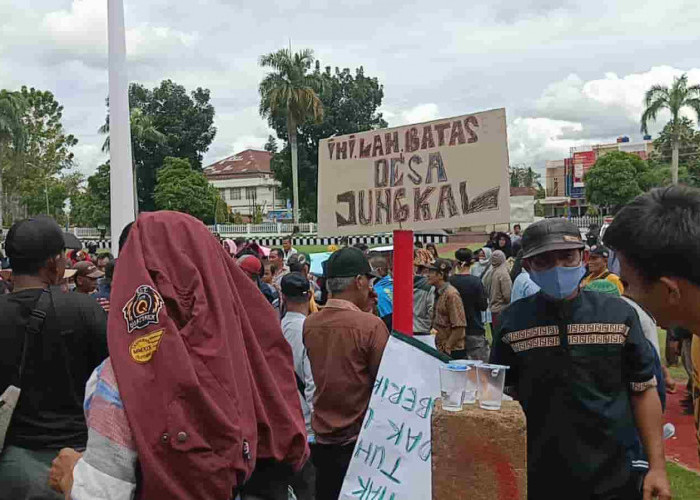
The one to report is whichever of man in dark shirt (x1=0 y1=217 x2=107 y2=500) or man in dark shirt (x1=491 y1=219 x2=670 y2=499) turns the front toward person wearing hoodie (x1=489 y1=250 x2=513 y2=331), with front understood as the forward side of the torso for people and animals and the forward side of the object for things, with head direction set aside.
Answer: man in dark shirt (x1=0 y1=217 x2=107 y2=500)

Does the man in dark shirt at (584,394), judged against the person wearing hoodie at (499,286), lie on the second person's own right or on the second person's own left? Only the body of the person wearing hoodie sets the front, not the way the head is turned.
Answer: on the second person's own left

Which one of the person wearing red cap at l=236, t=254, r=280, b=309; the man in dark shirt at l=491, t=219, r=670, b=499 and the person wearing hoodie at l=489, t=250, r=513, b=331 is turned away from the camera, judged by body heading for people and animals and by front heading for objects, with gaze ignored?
the person wearing red cap at l=236, t=254, r=280, b=309

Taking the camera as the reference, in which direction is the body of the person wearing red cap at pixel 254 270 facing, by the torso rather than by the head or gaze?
away from the camera

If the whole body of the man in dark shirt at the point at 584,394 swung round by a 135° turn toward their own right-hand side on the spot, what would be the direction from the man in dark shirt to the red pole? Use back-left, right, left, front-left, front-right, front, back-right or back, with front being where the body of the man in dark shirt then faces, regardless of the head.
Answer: front

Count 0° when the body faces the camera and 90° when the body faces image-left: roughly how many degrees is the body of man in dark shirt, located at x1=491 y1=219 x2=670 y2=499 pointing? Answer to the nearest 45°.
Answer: approximately 0°

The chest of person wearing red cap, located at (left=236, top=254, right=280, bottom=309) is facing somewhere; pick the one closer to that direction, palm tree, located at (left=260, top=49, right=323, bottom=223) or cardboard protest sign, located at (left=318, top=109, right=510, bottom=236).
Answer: the palm tree

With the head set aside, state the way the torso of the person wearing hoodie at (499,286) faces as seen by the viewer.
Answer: to the viewer's left

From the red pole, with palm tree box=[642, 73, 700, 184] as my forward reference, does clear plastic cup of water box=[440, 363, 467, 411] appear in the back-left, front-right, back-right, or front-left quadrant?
back-right

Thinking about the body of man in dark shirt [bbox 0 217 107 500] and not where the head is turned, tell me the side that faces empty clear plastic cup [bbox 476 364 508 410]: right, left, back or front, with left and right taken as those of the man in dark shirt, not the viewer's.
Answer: right
